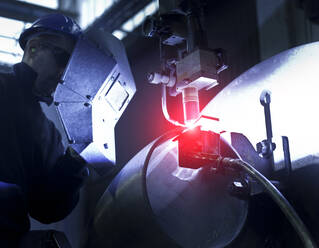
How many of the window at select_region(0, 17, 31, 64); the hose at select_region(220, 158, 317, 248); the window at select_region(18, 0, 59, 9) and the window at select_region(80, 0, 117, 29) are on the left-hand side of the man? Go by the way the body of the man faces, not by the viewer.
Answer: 3

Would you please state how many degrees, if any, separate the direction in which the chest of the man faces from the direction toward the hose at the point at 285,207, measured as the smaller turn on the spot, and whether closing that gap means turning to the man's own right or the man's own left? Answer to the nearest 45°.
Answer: approximately 45° to the man's own right

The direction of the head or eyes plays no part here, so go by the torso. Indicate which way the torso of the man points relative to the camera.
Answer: to the viewer's right

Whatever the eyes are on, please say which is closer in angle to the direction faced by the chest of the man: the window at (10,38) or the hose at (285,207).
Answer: the hose

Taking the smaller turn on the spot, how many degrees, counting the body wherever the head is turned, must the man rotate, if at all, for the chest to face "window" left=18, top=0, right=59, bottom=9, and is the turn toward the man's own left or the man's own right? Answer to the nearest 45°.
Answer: approximately 90° to the man's own left

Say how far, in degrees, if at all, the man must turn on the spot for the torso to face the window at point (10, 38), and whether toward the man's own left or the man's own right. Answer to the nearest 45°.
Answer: approximately 90° to the man's own left

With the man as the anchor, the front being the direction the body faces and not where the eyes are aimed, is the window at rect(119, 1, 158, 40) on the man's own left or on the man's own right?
on the man's own left
